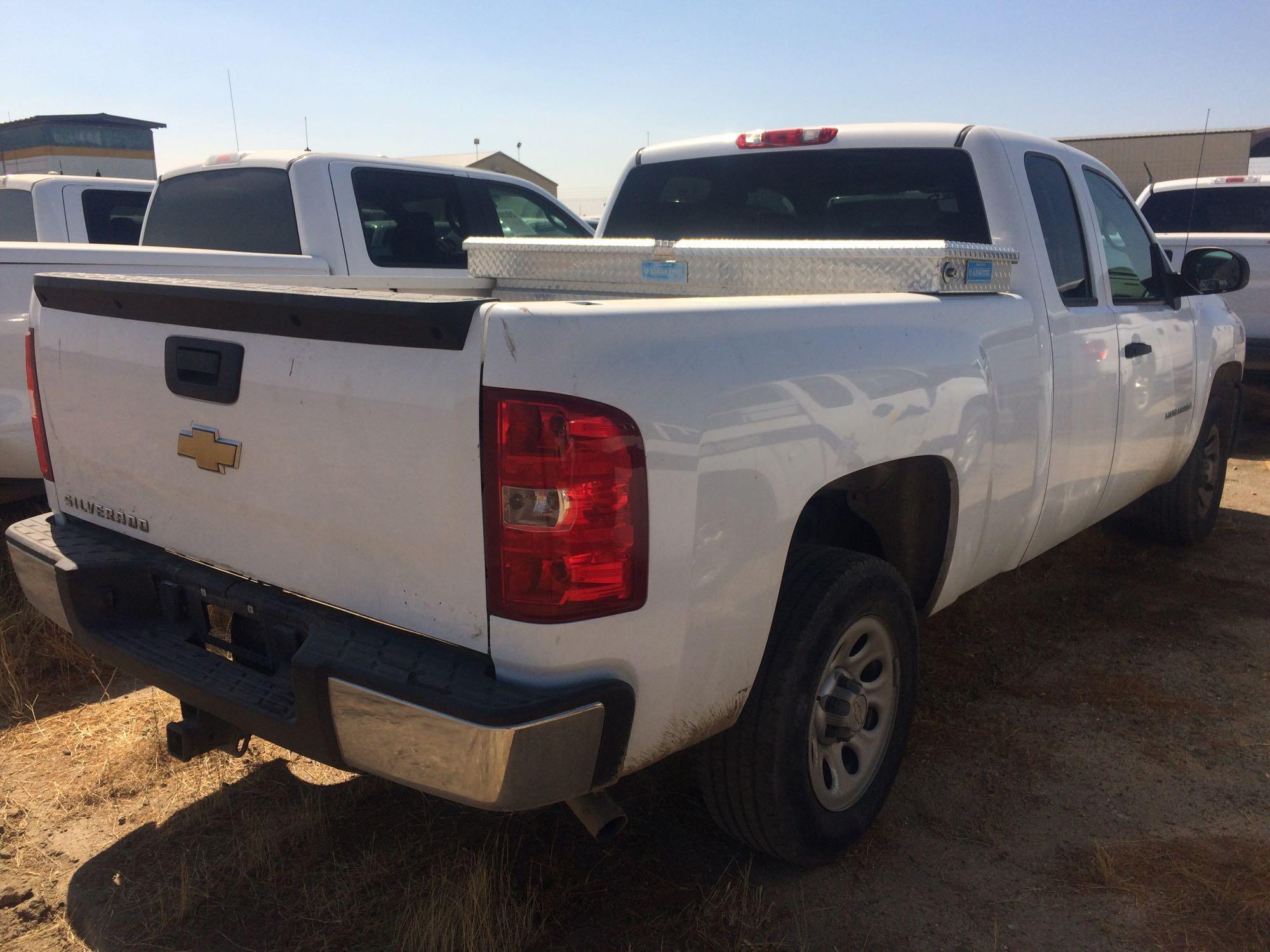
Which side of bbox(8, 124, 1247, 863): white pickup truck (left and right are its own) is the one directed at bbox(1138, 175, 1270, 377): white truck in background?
front

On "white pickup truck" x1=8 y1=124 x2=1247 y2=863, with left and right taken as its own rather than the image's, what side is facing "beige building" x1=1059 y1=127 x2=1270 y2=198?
front

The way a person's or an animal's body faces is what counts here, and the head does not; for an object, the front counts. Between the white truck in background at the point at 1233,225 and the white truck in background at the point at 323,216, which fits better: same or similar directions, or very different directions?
same or similar directions

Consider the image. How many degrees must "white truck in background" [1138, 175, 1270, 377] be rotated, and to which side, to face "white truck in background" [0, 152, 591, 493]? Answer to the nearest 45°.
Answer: approximately 135° to its left

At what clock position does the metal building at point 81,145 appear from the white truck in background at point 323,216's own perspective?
The metal building is roughly at 10 o'clock from the white truck in background.

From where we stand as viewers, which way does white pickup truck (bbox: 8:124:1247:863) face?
facing away from the viewer and to the right of the viewer

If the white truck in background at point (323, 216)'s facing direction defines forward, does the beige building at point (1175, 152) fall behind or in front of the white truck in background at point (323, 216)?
in front

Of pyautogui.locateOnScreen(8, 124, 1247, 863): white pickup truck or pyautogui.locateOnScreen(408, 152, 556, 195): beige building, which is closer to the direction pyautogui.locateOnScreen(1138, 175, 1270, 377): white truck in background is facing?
the beige building

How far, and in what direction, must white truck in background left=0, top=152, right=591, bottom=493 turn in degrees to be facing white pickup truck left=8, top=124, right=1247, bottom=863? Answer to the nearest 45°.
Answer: approximately 135° to its right

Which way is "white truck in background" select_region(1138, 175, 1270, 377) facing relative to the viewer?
away from the camera

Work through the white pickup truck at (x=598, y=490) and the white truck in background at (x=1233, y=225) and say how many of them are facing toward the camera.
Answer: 0

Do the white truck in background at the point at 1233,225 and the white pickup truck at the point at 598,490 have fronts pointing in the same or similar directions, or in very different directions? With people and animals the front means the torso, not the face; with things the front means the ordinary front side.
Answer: same or similar directions

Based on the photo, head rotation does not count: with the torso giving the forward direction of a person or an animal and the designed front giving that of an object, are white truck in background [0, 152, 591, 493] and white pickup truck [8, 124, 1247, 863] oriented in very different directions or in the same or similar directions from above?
same or similar directions

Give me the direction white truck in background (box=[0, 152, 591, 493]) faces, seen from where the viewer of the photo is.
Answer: facing away from the viewer and to the right of the viewer

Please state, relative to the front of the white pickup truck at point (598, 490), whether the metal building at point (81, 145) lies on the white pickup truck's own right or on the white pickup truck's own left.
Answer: on the white pickup truck's own left

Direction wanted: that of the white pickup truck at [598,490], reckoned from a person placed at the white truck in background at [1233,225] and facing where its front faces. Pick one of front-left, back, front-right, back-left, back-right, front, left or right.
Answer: back
